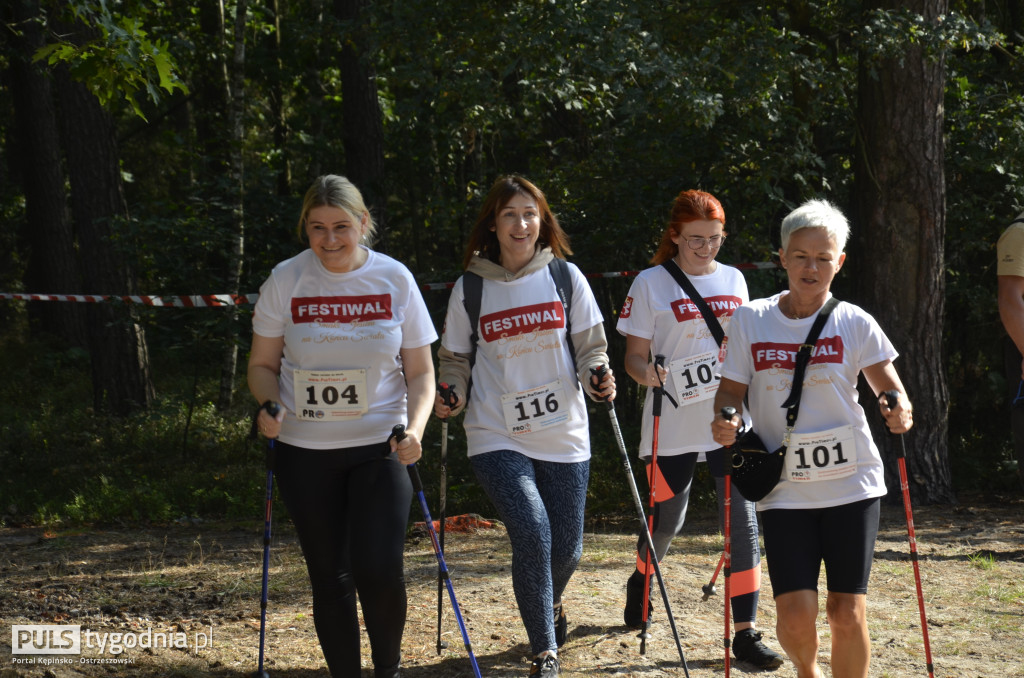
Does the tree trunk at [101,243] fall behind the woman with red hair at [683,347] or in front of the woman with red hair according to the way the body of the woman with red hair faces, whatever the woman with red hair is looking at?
behind

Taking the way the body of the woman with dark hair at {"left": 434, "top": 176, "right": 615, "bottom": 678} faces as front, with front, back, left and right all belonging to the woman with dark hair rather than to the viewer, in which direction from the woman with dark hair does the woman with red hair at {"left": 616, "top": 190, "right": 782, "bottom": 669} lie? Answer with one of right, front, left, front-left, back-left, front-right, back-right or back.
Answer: back-left

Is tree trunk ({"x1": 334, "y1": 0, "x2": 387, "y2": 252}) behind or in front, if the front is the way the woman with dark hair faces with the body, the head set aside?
behind

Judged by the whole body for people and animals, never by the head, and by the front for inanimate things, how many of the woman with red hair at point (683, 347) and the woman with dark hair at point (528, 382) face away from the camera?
0

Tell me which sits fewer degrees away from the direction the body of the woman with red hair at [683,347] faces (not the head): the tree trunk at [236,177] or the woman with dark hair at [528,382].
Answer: the woman with dark hair

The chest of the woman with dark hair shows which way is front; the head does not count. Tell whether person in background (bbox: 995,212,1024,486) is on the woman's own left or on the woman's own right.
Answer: on the woman's own left

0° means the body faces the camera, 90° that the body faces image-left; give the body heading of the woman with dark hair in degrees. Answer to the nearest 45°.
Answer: approximately 0°

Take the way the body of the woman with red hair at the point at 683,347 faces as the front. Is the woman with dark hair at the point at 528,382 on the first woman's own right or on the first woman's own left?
on the first woman's own right

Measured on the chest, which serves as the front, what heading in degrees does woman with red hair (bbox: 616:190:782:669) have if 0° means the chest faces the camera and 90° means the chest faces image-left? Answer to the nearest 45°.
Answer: approximately 315°
